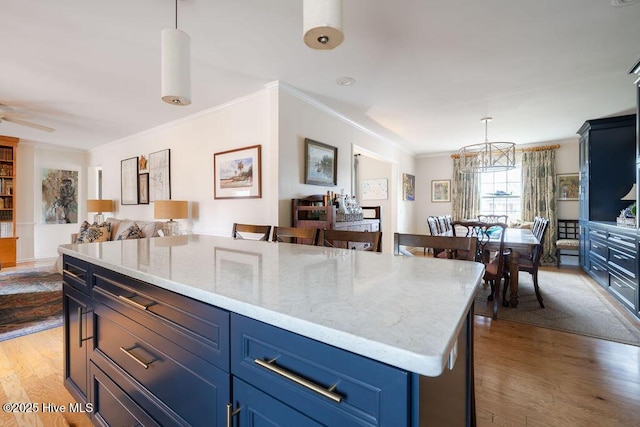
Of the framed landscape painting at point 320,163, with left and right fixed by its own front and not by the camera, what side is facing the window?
left

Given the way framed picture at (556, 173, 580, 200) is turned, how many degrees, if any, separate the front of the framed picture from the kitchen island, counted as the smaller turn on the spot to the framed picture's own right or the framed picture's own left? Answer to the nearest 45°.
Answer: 0° — it already faces it

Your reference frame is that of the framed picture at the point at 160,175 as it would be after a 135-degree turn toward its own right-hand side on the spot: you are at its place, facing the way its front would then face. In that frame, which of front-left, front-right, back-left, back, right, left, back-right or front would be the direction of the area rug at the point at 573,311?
back-right

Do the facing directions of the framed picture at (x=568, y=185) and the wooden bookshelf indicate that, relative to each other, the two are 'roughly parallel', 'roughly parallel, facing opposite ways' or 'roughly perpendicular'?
roughly perpendicular

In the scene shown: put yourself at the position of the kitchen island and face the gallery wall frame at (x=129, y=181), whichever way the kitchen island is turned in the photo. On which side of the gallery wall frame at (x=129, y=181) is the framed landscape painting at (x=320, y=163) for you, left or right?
right

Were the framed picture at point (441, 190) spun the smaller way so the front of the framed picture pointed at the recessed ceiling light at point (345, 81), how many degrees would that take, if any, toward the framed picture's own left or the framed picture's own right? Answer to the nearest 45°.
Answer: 0° — it already faces it

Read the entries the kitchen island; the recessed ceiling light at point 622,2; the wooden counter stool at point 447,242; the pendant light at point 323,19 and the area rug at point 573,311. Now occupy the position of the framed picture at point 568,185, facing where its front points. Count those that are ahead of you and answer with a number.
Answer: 5

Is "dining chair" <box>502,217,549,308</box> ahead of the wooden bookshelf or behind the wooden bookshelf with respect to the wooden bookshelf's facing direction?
ahead

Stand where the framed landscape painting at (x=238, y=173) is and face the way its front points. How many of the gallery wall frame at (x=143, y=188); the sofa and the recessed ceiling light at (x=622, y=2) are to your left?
1

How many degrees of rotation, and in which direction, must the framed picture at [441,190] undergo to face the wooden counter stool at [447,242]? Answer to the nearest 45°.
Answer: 0° — it already faces it
